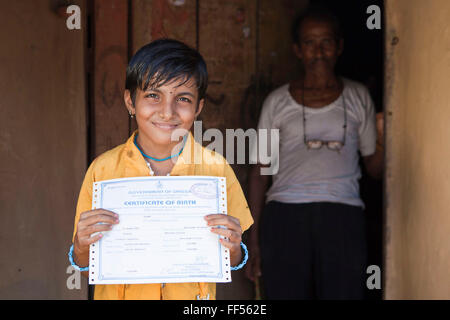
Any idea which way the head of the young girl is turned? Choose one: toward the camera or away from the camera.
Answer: toward the camera

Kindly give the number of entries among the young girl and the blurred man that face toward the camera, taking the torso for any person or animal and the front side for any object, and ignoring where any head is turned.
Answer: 2

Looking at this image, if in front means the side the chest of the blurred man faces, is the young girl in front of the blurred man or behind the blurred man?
in front

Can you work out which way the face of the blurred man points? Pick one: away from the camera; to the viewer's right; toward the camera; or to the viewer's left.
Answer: toward the camera

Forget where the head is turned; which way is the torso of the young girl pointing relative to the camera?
toward the camera

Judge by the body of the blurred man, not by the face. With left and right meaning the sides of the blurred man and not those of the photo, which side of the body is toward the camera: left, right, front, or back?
front

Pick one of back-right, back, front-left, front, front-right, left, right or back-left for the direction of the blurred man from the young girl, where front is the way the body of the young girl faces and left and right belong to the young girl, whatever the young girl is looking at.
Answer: back-left

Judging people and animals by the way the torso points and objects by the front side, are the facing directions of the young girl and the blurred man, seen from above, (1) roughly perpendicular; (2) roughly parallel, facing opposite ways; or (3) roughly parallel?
roughly parallel
